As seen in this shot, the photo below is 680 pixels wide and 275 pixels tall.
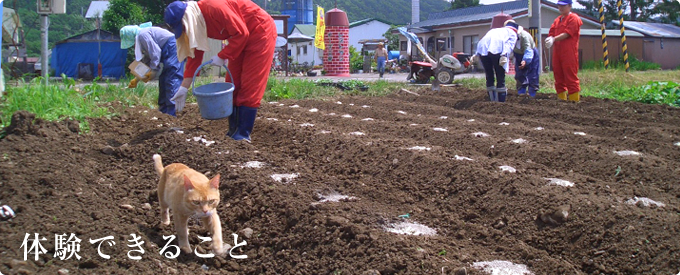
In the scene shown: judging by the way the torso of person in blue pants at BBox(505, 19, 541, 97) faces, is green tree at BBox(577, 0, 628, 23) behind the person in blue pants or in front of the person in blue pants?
behind

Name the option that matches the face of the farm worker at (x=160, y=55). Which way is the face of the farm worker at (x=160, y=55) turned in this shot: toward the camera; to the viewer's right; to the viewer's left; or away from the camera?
to the viewer's left

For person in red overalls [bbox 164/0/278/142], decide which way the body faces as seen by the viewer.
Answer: to the viewer's left

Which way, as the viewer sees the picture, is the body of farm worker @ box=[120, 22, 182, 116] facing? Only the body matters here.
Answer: to the viewer's left

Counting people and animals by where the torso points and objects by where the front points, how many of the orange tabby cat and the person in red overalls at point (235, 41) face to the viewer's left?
1

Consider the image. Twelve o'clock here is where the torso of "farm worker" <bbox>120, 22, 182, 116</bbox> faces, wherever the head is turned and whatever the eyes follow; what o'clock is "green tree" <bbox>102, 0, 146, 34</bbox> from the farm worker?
The green tree is roughly at 3 o'clock from the farm worker.

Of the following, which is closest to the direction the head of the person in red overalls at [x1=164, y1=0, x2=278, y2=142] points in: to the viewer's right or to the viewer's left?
to the viewer's left

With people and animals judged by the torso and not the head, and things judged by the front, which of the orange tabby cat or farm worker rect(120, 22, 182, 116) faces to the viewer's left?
the farm worker

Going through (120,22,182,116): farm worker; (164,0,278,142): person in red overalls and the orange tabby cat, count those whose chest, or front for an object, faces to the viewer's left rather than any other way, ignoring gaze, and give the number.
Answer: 2

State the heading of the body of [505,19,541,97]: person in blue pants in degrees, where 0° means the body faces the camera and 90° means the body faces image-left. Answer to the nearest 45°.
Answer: approximately 45°
